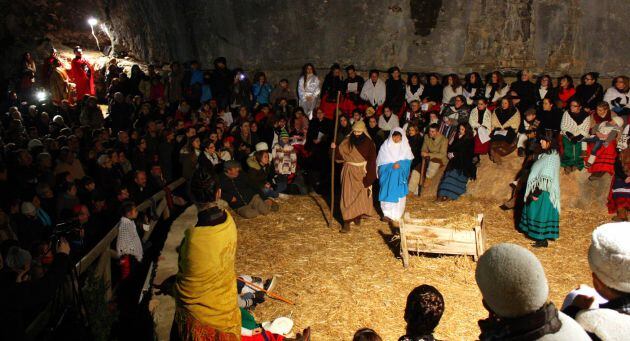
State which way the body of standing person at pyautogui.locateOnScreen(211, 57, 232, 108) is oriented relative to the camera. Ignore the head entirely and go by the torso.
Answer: toward the camera

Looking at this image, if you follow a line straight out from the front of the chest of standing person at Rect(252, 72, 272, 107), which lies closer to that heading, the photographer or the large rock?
the photographer

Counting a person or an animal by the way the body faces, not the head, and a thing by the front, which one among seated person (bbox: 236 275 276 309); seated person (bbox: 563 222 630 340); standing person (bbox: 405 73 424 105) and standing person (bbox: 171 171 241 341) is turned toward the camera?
standing person (bbox: 405 73 424 105)

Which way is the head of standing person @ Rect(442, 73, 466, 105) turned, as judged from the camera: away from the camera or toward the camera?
toward the camera

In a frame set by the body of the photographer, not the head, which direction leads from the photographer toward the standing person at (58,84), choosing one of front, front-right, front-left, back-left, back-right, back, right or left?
front-left

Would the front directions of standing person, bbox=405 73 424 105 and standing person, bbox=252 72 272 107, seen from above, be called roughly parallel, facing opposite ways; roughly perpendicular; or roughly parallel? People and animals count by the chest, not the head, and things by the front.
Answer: roughly parallel

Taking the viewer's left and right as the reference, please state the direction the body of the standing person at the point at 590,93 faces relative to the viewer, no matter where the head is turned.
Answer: facing the viewer and to the left of the viewer

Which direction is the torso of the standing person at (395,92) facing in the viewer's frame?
toward the camera

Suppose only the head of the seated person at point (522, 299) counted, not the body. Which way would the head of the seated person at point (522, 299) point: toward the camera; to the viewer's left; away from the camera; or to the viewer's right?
away from the camera

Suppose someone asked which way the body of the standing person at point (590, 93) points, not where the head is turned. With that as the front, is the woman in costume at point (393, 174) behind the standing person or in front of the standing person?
in front

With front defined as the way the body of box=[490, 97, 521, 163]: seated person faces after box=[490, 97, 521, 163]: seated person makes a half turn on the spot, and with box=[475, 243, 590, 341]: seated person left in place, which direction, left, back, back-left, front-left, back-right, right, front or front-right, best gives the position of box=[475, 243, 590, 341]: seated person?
back-right

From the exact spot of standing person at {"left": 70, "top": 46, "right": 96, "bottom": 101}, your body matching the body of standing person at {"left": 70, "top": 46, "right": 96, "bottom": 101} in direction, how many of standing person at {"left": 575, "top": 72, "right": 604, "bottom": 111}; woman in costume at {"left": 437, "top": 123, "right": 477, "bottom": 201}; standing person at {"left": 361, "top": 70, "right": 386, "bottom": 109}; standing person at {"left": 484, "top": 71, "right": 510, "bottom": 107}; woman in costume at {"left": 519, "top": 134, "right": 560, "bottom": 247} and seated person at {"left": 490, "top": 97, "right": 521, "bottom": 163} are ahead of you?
6

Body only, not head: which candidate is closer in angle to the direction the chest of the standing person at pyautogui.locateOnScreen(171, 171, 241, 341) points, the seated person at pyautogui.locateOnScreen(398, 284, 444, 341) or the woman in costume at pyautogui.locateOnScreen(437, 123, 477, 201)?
the woman in costume

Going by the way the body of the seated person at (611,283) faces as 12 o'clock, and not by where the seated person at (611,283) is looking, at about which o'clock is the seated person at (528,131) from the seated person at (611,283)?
the seated person at (528,131) is roughly at 1 o'clock from the seated person at (611,283).
